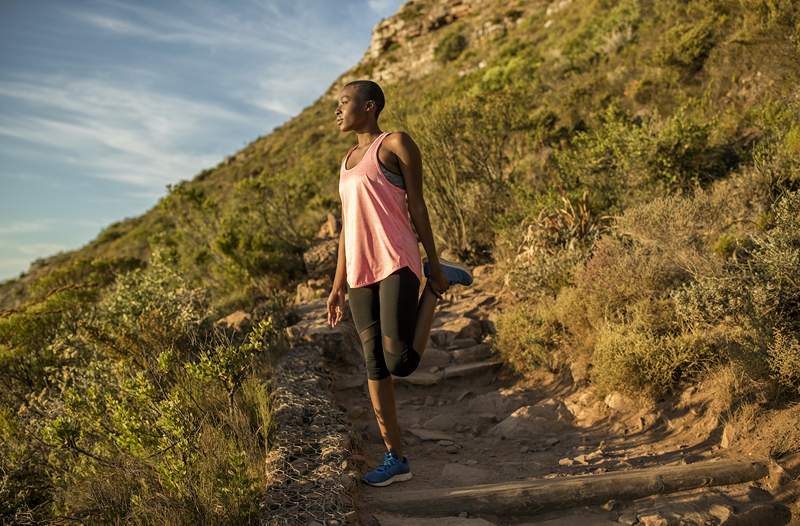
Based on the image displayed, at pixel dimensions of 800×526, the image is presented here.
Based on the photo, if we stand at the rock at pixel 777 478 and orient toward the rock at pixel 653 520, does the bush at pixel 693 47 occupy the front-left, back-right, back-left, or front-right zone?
back-right

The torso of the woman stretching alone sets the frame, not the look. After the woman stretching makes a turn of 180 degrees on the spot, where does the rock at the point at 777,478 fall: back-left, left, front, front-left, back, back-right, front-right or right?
front-right

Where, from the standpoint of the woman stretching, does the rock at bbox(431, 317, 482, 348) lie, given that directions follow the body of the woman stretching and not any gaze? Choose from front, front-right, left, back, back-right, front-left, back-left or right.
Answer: back-right

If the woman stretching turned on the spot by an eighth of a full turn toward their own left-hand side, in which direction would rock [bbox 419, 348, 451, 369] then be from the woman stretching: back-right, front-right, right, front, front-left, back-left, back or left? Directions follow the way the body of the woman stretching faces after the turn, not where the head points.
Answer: back

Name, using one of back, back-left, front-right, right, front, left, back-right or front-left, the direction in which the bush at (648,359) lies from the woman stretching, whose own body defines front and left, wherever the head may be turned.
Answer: back

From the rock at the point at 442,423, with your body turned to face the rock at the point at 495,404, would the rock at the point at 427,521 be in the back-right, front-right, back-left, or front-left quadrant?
back-right

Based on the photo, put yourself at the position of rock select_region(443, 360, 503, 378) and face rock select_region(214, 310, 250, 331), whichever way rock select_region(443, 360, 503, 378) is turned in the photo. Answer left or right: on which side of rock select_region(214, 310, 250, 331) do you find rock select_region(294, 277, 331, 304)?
right

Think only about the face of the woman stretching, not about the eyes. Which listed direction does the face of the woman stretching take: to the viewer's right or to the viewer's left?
to the viewer's left

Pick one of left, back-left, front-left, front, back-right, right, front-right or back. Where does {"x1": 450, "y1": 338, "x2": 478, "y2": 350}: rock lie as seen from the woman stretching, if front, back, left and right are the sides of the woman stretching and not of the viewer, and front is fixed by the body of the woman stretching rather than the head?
back-right

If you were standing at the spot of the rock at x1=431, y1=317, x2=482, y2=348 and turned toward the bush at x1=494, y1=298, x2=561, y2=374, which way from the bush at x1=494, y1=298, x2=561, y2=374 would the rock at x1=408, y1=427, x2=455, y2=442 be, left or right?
right

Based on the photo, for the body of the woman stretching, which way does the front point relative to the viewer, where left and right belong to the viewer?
facing the viewer and to the left of the viewer

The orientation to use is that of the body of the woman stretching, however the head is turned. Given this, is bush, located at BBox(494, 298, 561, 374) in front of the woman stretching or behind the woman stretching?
behind

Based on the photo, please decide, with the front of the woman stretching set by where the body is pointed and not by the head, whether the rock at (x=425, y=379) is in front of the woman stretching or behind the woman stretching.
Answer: behind
